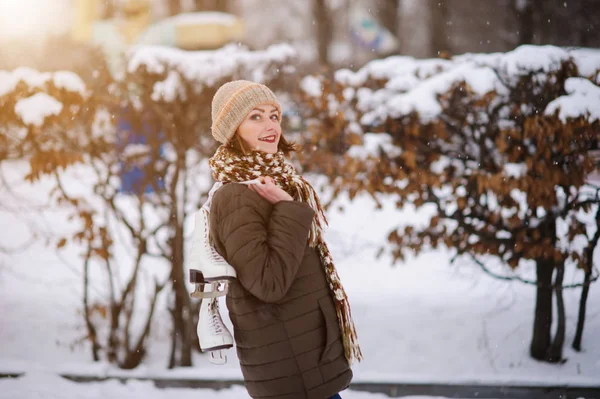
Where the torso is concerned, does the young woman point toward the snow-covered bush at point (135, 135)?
no

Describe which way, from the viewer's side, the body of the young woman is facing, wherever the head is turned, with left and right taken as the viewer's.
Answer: facing to the right of the viewer

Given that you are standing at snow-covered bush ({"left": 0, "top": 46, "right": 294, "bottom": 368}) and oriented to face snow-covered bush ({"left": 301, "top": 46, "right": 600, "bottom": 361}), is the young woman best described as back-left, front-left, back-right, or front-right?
front-right
